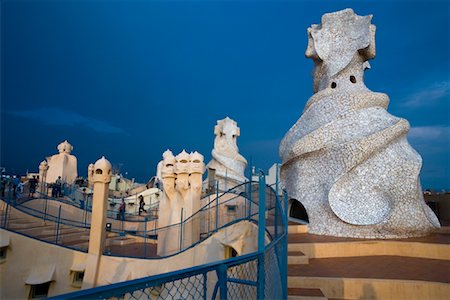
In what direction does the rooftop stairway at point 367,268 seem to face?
toward the camera

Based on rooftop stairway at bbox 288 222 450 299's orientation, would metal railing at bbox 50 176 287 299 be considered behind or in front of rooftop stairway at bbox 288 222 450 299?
in front
